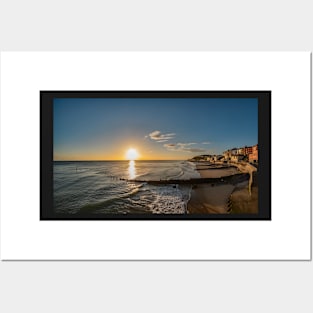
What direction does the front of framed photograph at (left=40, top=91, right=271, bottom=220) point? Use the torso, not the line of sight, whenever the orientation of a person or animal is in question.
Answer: toward the camera
